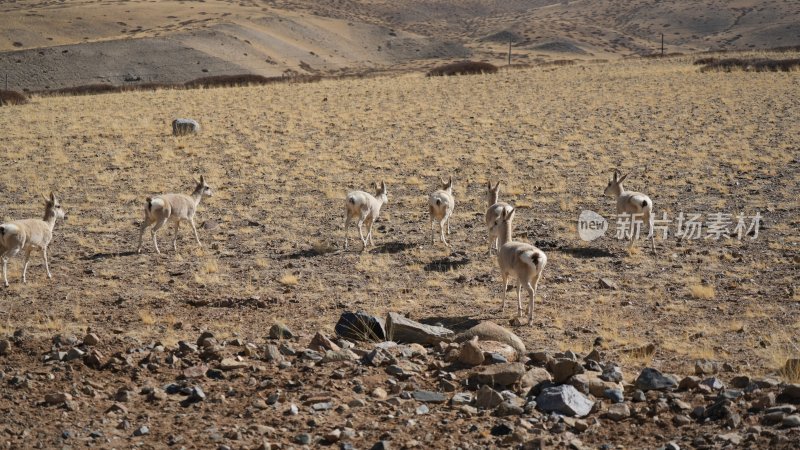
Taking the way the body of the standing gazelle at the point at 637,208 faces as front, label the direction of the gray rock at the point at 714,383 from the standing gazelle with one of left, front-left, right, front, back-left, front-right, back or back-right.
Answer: back-left

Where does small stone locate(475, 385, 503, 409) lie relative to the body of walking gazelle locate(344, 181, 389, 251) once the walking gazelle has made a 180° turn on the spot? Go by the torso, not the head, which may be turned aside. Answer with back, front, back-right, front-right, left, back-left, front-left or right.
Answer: front-left

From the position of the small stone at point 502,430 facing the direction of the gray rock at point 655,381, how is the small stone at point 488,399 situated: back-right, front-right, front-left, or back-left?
front-left

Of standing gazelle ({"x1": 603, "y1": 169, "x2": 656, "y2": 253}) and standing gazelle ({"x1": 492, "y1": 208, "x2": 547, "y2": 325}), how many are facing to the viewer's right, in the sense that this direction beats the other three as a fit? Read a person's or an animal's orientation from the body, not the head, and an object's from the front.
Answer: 0

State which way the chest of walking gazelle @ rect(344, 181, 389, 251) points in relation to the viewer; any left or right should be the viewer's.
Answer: facing away from the viewer and to the right of the viewer

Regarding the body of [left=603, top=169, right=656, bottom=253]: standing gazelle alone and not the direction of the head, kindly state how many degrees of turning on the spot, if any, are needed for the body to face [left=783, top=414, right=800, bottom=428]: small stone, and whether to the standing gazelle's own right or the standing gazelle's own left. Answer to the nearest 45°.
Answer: approximately 135° to the standing gazelle's own left

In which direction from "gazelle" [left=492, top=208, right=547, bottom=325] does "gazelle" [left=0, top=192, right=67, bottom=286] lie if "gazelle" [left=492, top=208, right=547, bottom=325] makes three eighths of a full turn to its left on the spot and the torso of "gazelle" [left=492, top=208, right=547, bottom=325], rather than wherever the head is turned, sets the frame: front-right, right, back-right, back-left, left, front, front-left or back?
right

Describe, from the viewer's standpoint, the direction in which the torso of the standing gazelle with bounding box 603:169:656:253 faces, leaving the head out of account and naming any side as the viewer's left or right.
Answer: facing away from the viewer and to the left of the viewer

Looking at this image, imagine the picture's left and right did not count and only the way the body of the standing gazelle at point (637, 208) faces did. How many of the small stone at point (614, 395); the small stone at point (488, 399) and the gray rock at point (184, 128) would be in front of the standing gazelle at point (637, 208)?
1

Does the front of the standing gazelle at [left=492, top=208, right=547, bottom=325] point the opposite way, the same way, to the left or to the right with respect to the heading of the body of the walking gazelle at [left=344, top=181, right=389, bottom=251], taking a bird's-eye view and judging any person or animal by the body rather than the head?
to the left

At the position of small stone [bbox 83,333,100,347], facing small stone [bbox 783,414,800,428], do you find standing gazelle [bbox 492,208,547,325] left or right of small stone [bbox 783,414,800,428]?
left

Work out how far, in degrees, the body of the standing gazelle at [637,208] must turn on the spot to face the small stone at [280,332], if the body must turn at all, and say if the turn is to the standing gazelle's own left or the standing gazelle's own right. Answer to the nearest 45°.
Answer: approximately 90° to the standing gazelle's own left

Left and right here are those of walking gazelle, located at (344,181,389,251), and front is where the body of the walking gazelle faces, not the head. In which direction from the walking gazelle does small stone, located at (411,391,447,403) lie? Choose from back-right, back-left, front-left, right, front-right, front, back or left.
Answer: back-right

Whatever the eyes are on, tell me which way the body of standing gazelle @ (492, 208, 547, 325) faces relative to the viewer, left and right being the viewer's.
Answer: facing away from the viewer and to the left of the viewer

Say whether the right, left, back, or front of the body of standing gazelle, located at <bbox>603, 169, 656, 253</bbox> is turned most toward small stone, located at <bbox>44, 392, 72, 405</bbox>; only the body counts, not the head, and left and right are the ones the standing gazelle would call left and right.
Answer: left

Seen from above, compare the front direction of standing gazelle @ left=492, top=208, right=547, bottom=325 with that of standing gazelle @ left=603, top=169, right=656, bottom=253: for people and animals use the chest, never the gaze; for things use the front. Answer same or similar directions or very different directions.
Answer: same or similar directions

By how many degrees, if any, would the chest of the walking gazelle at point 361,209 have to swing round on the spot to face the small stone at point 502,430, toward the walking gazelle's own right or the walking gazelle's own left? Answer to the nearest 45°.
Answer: approximately 135° to the walking gazelle's own right
